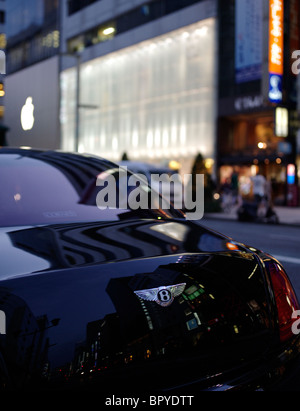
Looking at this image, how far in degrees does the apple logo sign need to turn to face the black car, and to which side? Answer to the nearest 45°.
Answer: approximately 45° to its left

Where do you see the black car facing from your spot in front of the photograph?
facing away from the viewer and to the left of the viewer

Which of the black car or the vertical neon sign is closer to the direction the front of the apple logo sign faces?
the black car

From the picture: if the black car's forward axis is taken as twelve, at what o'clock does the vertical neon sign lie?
The vertical neon sign is roughly at 2 o'clock from the black car.

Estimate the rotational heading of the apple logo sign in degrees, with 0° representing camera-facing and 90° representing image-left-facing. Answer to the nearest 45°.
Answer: approximately 45°
